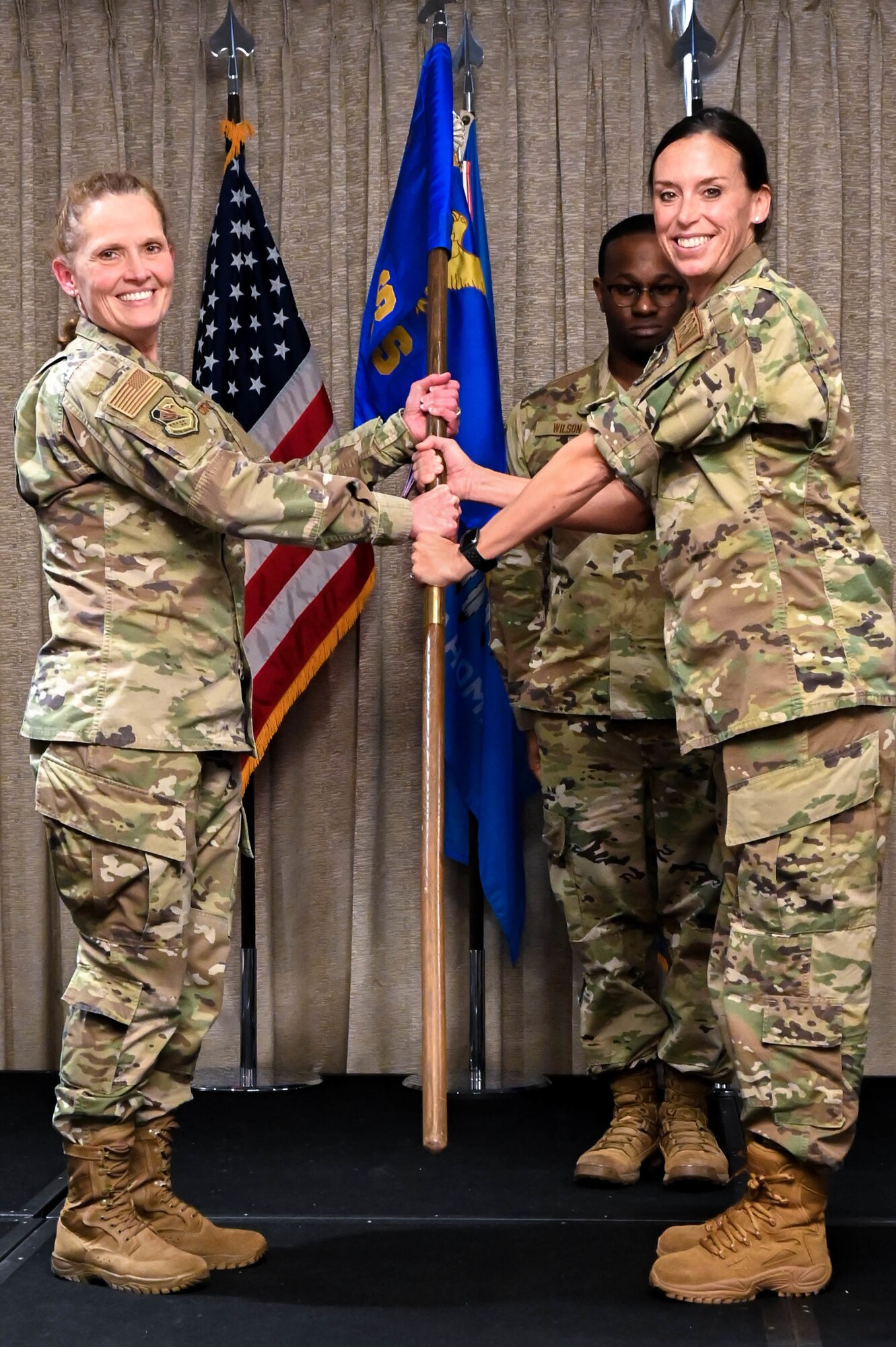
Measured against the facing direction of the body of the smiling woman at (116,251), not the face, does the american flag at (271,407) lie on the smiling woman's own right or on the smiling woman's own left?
on the smiling woman's own left

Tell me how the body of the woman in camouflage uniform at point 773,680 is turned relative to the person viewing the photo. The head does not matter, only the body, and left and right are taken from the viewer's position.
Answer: facing to the left of the viewer

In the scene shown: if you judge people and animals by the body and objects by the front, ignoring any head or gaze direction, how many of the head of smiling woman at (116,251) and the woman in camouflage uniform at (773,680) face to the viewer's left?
1

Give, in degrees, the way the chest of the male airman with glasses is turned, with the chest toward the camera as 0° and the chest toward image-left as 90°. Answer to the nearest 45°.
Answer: approximately 0°

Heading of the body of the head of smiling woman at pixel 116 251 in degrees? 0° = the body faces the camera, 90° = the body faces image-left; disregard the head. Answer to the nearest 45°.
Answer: approximately 315°

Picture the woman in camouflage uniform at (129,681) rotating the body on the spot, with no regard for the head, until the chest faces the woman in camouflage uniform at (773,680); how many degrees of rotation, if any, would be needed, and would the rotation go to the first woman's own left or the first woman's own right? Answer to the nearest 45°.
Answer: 0° — they already face them

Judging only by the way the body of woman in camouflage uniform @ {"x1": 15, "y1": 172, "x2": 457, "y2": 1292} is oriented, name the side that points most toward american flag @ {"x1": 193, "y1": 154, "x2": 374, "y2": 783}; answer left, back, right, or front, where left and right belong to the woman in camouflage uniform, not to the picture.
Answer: left
